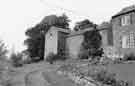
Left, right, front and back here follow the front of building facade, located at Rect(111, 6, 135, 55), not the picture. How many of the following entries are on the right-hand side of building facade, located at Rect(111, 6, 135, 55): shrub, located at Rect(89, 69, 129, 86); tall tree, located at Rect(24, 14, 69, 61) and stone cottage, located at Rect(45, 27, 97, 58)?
2

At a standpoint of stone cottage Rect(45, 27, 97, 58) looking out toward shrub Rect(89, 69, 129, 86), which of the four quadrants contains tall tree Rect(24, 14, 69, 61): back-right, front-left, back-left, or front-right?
back-right

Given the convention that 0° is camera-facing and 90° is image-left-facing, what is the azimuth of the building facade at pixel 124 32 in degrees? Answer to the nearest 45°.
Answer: approximately 45°

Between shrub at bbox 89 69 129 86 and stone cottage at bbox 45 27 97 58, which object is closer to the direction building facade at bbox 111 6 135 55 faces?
the shrub

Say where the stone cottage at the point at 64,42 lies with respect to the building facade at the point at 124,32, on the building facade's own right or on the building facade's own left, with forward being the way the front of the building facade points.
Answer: on the building facade's own right

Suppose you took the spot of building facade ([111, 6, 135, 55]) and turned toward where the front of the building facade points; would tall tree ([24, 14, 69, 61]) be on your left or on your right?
on your right

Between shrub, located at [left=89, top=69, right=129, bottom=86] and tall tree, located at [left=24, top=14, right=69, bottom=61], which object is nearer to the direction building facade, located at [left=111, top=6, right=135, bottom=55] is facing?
the shrub

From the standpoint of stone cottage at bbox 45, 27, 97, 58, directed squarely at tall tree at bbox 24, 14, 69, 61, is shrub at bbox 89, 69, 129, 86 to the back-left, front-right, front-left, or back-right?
back-left

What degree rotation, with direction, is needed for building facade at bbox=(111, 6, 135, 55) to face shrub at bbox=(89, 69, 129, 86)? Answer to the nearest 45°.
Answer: approximately 45° to its left
